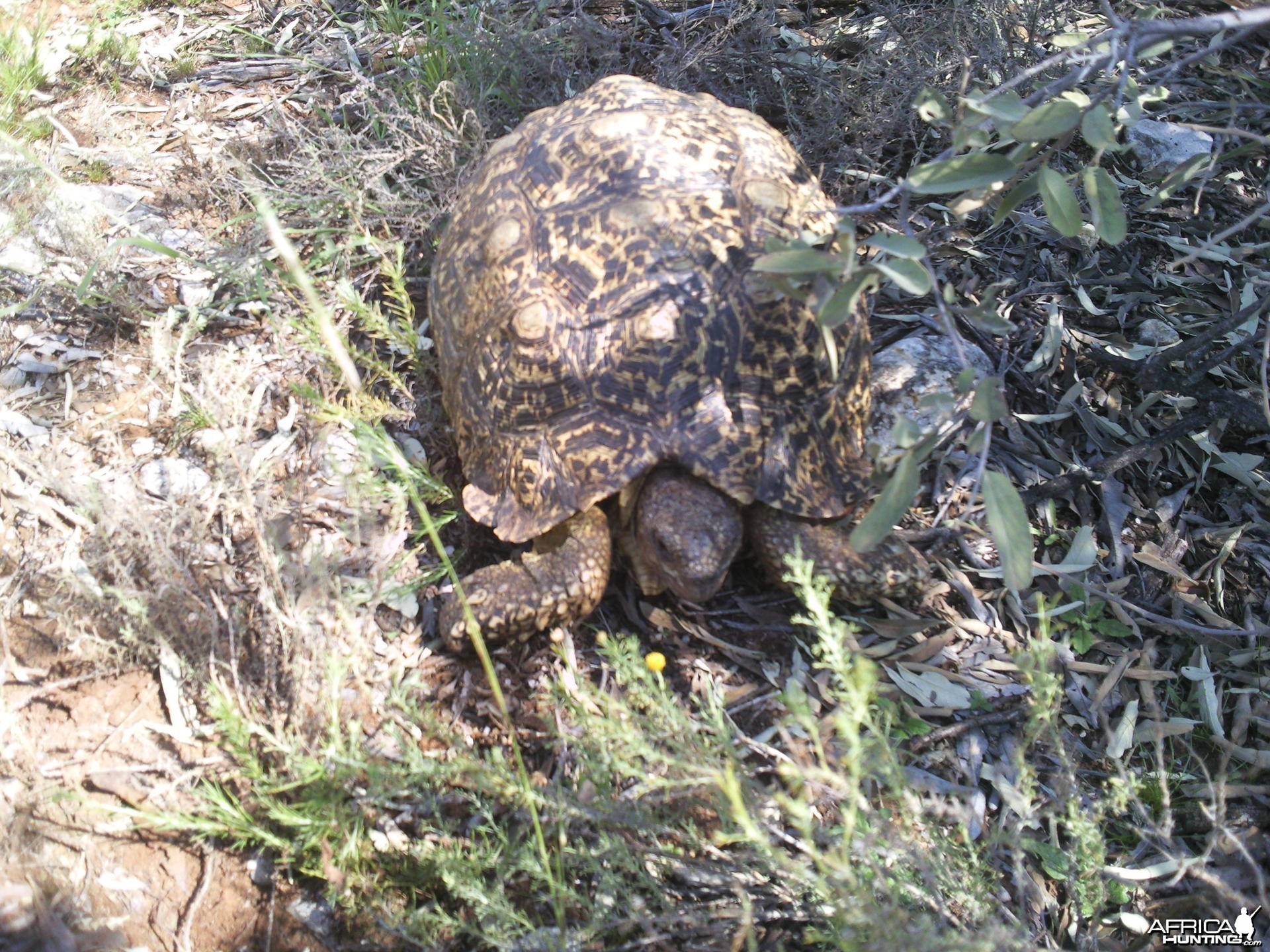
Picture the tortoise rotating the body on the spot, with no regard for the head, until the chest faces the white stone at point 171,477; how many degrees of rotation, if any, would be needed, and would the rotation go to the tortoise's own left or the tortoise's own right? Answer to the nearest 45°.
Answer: approximately 90° to the tortoise's own right

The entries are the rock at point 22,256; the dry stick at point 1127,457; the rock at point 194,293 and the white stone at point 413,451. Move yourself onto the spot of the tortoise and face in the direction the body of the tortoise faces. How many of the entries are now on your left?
1

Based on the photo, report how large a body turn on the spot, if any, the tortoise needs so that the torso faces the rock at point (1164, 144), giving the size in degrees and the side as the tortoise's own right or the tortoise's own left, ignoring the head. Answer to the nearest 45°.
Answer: approximately 135° to the tortoise's own left

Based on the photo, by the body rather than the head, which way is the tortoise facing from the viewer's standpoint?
toward the camera

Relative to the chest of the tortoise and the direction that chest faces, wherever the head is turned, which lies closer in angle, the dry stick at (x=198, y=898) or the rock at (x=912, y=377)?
the dry stick

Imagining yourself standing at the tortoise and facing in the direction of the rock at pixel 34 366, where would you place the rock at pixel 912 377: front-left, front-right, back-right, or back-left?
back-right

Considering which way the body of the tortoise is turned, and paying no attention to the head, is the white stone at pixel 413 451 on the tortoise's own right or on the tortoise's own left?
on the tortoise's own right

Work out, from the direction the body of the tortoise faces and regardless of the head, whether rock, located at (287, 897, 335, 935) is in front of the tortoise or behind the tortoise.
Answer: in front
